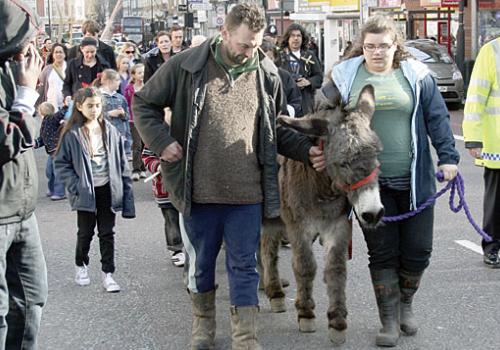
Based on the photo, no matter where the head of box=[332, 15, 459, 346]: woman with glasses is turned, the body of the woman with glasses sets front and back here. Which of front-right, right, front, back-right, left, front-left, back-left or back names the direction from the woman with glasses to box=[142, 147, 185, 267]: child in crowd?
back-right

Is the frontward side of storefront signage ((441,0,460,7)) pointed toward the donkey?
yes

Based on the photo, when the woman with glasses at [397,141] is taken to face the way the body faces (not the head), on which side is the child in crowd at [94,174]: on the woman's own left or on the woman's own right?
on the woman's own right

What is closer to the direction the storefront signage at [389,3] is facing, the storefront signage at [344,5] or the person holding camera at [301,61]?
the person holding camera

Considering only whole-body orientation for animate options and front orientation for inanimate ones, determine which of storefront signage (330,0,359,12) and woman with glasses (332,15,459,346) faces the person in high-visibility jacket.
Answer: the storefront signage
